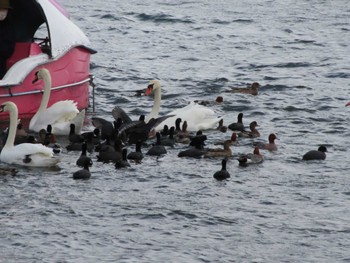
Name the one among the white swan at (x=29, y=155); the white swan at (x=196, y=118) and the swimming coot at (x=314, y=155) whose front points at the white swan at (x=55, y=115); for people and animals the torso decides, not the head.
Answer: the white swan at (x=196, y=118)

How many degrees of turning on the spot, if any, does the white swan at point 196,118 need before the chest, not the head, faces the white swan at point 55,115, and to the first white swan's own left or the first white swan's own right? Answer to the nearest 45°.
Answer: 0° — it already faces it

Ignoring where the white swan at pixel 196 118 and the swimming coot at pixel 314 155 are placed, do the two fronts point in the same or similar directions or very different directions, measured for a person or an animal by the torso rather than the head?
very different directions

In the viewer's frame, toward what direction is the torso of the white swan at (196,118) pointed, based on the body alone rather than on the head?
to the viewer's left

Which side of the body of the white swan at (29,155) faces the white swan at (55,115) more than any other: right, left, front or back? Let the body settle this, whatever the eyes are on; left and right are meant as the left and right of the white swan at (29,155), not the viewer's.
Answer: right

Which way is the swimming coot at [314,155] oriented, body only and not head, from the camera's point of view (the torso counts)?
to the viewer's right

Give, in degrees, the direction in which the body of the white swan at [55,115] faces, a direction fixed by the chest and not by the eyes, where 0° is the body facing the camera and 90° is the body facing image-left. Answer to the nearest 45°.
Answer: approximately 90°

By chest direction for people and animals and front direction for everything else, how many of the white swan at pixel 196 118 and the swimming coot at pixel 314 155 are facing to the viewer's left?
1

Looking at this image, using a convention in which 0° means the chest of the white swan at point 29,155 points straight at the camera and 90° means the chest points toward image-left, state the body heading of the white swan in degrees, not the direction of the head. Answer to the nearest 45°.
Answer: approximately 90°

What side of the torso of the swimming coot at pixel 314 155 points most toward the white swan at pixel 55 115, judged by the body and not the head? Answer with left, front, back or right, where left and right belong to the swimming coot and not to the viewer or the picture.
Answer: back

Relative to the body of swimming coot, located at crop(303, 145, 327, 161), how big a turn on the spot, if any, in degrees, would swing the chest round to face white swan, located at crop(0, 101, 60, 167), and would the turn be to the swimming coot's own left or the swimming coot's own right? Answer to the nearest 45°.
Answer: approximately 180°
